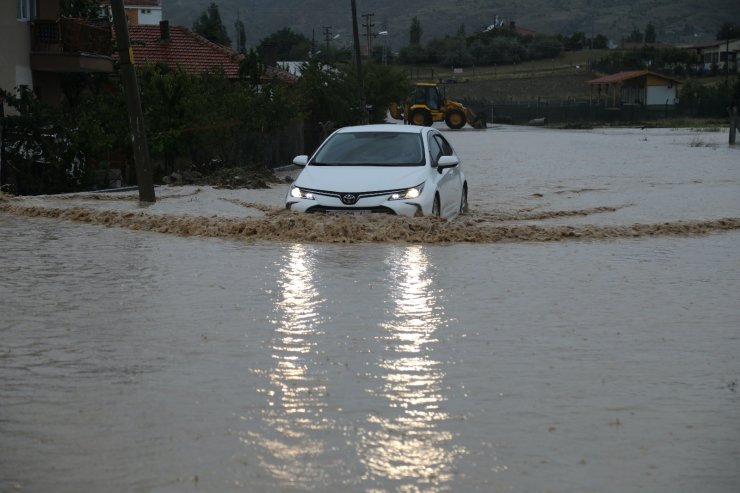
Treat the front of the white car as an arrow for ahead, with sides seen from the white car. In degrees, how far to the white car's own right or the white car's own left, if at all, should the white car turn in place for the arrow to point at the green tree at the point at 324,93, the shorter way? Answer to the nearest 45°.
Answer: approximately 180°

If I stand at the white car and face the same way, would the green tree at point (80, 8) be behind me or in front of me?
behind

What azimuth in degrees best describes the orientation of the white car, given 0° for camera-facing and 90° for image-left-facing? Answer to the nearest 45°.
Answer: approximately 0°

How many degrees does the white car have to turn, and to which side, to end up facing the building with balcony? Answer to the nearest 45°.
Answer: approximately 135° to its right

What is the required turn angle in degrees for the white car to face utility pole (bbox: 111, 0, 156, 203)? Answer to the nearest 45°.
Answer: approximately 135° to its right
